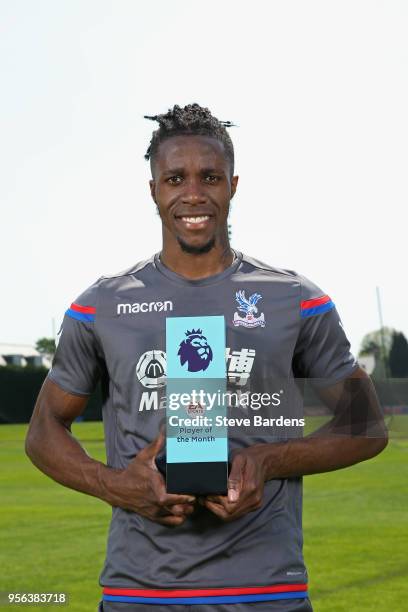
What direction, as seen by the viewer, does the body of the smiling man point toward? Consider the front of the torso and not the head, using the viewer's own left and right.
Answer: facing the viewer

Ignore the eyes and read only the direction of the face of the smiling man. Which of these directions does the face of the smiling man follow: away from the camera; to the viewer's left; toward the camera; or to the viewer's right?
toward the camera
